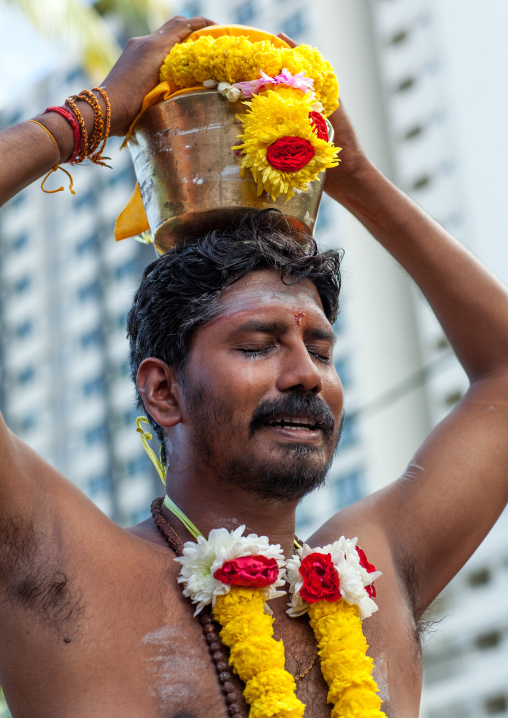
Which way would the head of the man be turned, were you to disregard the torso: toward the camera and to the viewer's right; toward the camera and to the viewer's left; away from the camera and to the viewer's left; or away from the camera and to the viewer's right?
toward the camera and to the viewer's right
